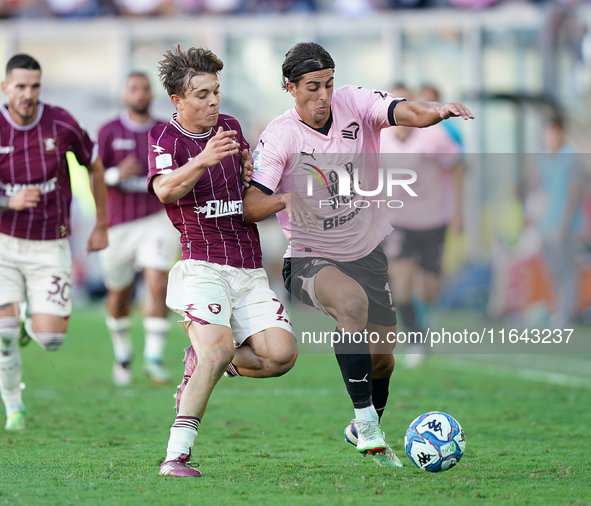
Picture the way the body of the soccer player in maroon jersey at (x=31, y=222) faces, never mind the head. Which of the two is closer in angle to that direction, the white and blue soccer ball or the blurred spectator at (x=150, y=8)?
the white and blue soccer ball

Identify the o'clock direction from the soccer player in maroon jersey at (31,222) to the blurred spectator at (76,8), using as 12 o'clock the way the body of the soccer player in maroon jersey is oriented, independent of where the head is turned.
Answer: The blurred spectator is roughly at 6 o'clock from the soccer player in maroon jersey.

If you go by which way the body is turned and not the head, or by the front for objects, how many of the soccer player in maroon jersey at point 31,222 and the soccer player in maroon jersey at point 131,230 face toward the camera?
2

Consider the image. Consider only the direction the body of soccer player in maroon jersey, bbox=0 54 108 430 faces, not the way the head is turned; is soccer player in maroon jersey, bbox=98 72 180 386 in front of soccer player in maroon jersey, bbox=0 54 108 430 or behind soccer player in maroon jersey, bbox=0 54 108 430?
behind
